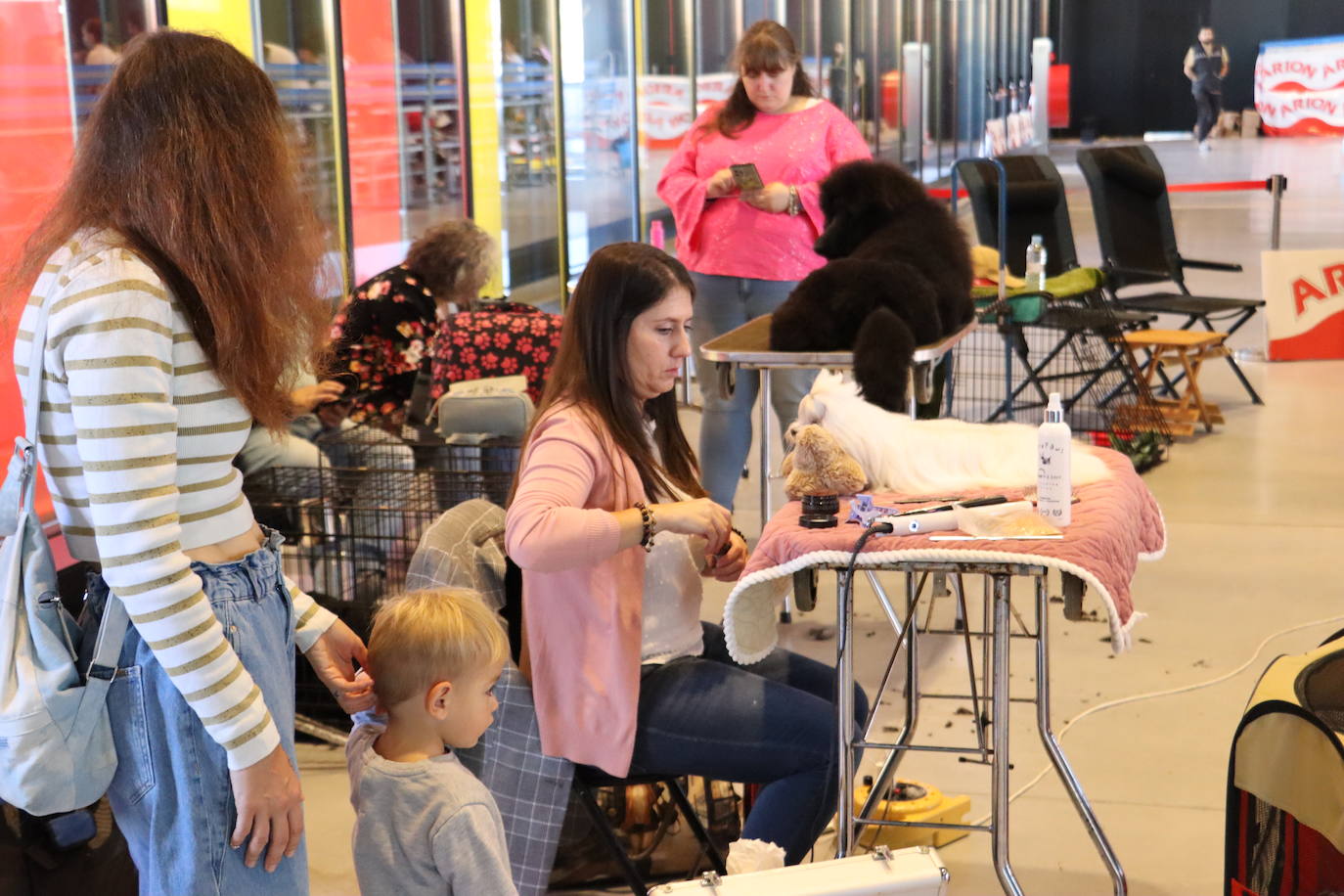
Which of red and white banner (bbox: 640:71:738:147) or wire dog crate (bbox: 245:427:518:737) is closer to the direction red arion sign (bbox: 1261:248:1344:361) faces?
the wire dog crate

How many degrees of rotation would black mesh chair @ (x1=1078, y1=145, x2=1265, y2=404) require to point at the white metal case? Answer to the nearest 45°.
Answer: approximately 45° to its right

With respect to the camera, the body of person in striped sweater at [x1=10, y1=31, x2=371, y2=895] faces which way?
to the viewer's right

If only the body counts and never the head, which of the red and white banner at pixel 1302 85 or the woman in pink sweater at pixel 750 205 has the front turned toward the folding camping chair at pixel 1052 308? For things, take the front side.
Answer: the red and white banner

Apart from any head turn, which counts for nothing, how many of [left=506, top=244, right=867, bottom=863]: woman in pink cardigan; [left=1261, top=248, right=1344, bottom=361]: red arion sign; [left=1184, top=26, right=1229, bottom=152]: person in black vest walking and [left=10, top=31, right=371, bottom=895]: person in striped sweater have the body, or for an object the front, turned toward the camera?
2

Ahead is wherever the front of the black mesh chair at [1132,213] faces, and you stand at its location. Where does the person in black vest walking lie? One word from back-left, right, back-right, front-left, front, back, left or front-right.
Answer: back-left

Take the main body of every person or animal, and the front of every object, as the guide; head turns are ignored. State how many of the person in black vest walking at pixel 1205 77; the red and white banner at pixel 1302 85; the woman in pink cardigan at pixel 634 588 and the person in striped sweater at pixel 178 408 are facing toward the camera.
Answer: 2

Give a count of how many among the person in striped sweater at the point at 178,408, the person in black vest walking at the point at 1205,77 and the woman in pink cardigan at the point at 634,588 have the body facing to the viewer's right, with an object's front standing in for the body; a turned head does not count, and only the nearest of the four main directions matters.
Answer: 2

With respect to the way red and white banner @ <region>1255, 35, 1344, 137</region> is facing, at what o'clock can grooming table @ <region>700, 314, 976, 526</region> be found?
The grooming table is roughly at 12 o'clock from the red and white banner.

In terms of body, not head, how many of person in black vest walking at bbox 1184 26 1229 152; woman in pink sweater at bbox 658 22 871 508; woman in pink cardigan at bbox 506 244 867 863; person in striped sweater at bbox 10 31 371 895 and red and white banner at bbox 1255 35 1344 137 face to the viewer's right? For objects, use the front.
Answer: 2

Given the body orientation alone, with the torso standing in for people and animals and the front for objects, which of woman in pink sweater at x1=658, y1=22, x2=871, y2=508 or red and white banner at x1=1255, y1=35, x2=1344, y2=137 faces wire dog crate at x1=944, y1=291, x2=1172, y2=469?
the red and white banner

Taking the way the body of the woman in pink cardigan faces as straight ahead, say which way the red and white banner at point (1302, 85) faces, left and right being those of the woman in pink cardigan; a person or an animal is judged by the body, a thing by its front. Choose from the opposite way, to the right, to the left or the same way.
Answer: to the right
